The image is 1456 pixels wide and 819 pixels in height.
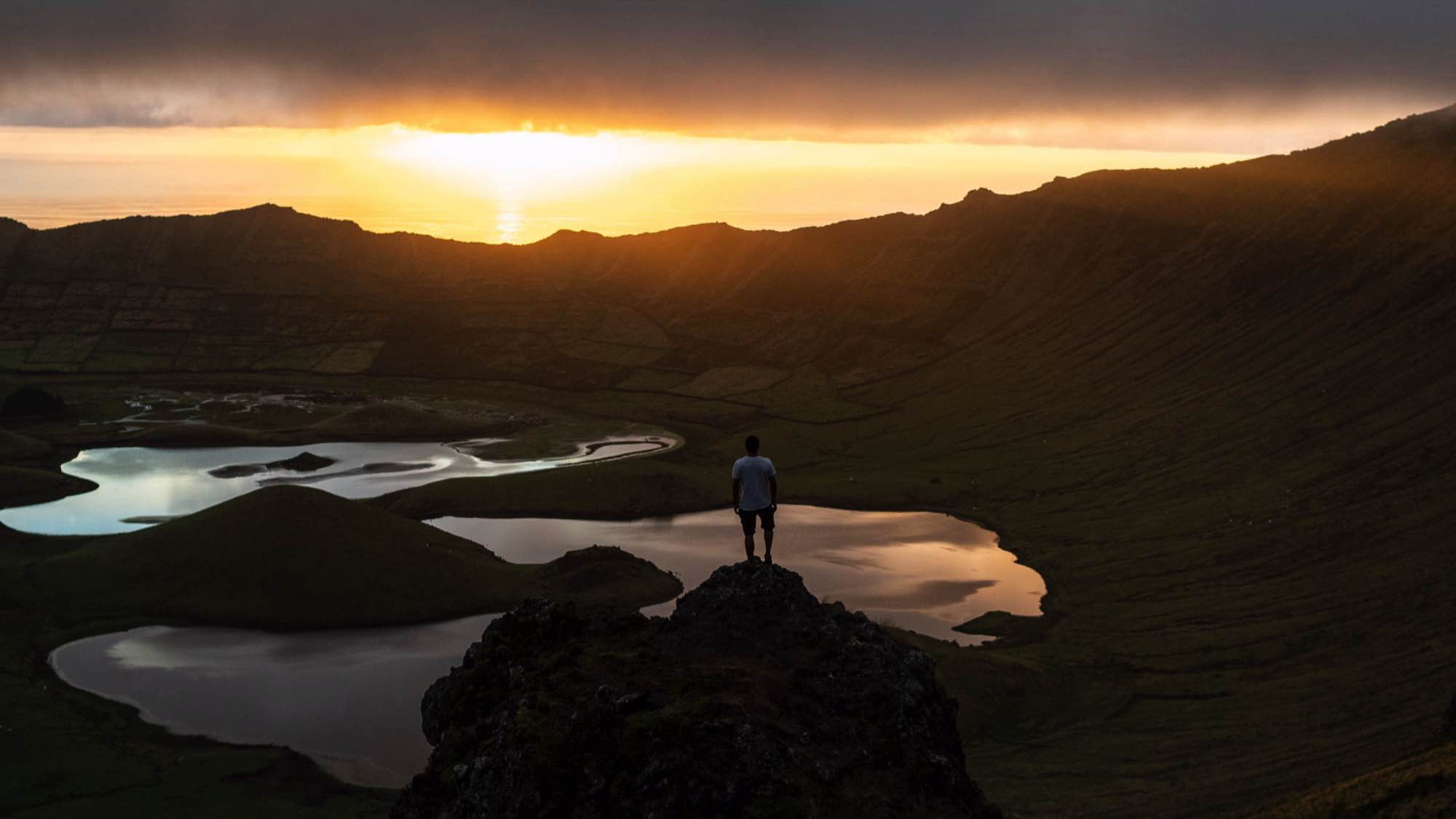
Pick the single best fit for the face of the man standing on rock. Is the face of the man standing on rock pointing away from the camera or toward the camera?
away from the camera

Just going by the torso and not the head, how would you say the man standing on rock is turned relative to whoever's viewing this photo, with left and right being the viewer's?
facing away from the viewer
